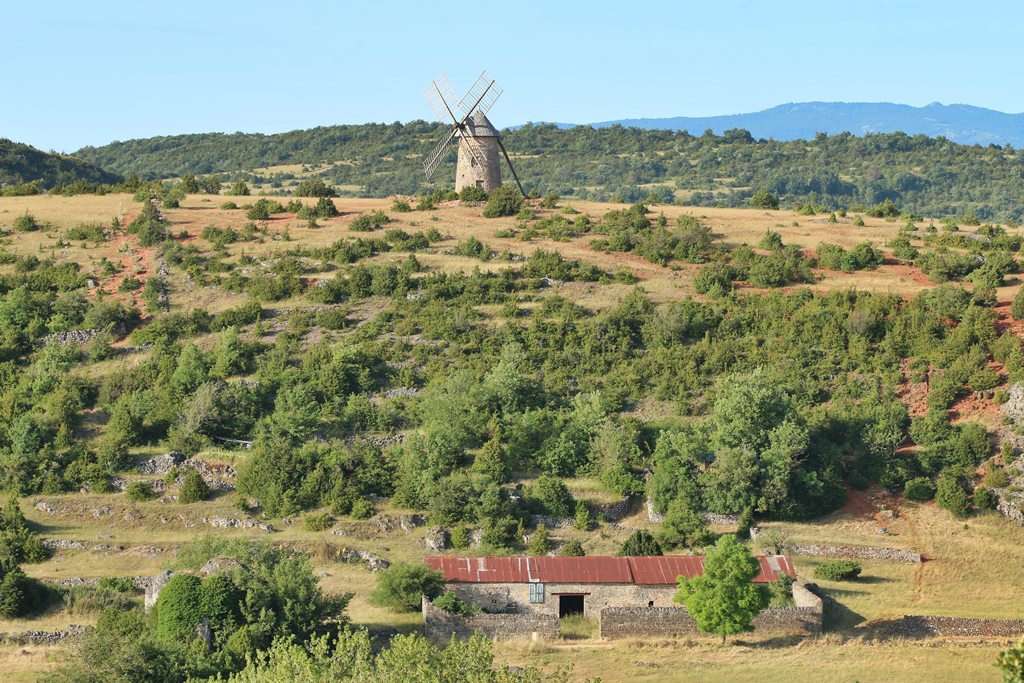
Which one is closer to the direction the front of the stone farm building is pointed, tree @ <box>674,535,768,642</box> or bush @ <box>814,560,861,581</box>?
the tree

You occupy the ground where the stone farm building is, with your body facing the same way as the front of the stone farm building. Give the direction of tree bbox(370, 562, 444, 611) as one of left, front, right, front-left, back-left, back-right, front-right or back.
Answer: right

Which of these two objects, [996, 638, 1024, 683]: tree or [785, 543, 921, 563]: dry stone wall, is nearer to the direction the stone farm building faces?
the tree

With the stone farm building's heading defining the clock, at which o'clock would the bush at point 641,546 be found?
The bush is roughly at 7 o'clock from the stone farm building.

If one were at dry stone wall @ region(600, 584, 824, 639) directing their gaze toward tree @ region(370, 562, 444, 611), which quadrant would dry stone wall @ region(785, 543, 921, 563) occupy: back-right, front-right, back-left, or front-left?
back-right

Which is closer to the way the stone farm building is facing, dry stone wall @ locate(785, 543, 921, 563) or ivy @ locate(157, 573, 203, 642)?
the ivy

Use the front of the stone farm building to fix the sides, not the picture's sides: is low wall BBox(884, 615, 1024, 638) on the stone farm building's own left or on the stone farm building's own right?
on the stone farm building's own left

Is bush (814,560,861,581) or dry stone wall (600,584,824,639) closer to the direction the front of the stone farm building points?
the dry stone wall

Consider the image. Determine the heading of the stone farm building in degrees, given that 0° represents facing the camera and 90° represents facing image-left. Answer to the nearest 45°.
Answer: approximately 0°

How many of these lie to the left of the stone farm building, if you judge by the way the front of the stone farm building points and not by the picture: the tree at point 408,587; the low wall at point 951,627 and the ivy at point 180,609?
1

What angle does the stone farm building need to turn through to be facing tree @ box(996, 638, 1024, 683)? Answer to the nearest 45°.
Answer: approximately 45° to its left

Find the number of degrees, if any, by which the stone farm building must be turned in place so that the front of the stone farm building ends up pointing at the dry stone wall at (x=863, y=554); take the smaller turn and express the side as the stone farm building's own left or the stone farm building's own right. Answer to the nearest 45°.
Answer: approximately 135° to the stone farm building's own left

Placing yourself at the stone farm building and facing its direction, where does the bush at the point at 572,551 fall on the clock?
The bush is roughly at 6 o'clock from the stone farm building.
